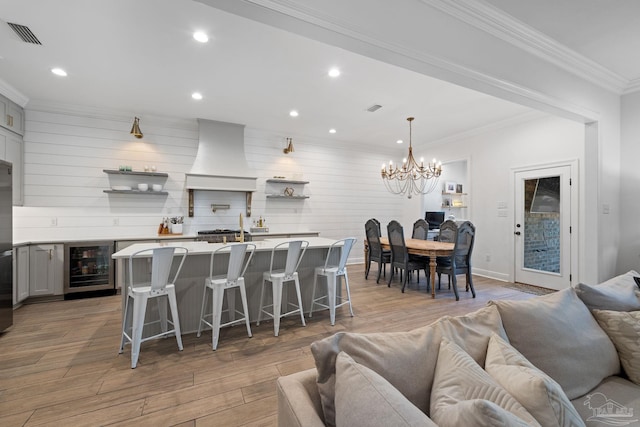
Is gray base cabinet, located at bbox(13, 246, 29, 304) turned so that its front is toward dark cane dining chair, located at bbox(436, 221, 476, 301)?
yes

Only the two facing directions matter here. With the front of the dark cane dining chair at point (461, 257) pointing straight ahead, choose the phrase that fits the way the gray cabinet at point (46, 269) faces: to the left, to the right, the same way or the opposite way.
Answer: the opposite way

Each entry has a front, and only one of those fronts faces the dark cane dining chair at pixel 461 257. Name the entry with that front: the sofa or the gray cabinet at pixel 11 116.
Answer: the gray cabinet

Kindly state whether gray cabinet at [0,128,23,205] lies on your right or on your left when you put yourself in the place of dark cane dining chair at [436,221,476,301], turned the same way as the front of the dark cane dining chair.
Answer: on your left

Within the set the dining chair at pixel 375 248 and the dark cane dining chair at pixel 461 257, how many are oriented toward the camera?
0

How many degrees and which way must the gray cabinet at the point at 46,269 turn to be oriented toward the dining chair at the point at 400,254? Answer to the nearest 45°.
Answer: approximately 90° to its left

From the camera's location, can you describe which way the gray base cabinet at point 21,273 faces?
facing the viewer and to the right of the viewer

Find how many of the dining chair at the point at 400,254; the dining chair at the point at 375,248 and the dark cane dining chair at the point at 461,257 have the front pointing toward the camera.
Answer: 0

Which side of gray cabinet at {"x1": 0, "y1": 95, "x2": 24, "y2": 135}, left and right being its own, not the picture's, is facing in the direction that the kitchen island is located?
front

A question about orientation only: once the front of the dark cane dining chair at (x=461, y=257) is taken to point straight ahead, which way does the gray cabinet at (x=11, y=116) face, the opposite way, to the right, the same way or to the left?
to the right

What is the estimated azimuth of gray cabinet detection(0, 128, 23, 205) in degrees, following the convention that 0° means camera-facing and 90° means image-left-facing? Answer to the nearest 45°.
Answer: approximately 315°

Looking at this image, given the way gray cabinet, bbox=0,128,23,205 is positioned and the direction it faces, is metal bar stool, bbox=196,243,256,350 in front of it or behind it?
in front

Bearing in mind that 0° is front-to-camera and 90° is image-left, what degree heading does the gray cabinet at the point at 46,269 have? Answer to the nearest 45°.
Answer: approximately 45°

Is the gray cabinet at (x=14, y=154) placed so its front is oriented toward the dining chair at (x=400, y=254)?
yes
